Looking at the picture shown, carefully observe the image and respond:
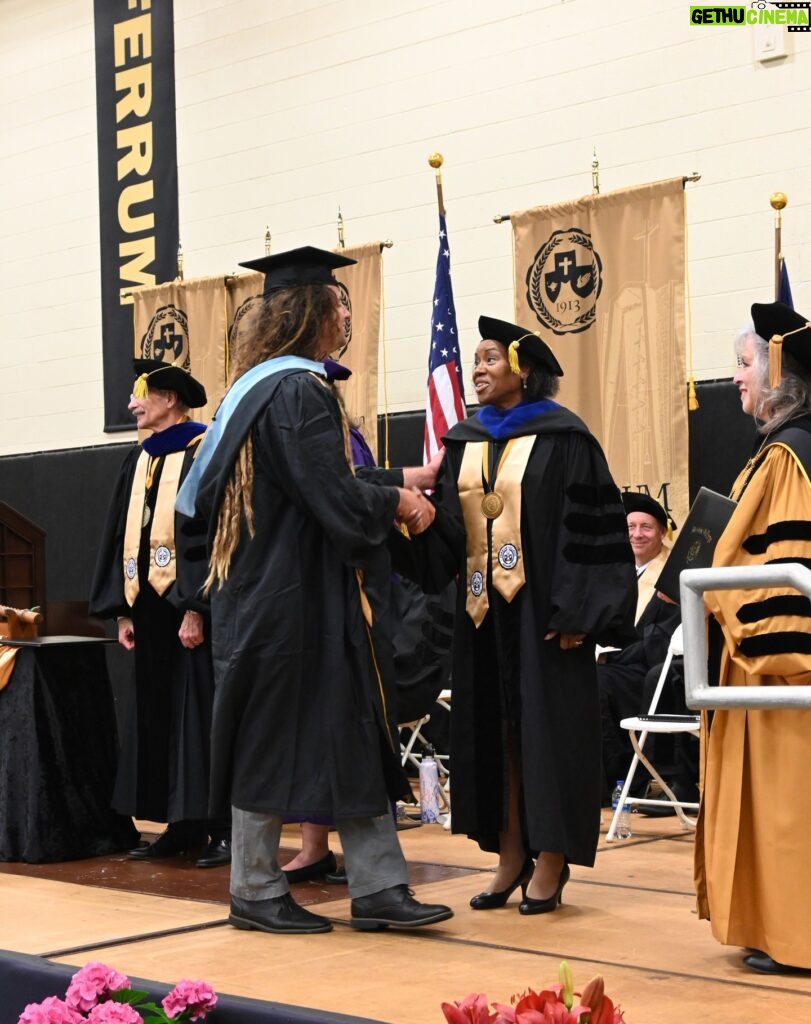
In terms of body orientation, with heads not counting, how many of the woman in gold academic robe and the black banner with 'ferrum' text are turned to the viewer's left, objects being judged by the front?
1

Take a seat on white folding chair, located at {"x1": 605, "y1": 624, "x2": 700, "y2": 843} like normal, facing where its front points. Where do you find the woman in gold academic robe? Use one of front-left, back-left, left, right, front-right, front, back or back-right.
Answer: left

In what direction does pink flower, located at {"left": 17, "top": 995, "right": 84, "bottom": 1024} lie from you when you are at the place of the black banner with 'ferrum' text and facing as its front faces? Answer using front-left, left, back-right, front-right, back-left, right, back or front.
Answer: front

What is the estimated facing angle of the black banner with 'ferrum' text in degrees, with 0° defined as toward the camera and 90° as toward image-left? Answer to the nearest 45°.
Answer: approximately 0°

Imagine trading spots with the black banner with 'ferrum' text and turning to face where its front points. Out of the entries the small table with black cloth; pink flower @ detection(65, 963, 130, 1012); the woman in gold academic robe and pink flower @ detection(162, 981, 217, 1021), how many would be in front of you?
4

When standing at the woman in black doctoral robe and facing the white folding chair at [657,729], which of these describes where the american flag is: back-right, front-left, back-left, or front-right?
front-left

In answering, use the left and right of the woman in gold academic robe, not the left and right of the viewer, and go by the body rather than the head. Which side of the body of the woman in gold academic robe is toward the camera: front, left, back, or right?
left

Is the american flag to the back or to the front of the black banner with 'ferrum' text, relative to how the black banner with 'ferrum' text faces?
to the front

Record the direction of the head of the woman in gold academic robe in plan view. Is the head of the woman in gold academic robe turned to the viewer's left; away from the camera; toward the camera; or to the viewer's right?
to the viewer's left

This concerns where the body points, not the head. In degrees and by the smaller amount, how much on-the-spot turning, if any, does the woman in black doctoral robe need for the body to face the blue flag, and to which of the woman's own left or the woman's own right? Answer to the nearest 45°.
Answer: approximately 180°

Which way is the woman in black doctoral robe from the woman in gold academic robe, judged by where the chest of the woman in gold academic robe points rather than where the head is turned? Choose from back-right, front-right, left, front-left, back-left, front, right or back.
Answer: front-right

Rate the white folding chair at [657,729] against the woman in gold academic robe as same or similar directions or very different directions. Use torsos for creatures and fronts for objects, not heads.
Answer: same or similar directions

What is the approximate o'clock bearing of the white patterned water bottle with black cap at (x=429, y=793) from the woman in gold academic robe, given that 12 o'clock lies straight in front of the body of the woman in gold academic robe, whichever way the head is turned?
The white patterned water bottle with black cap is roughly at 2 o'clock from the woman in gold academic robe.
